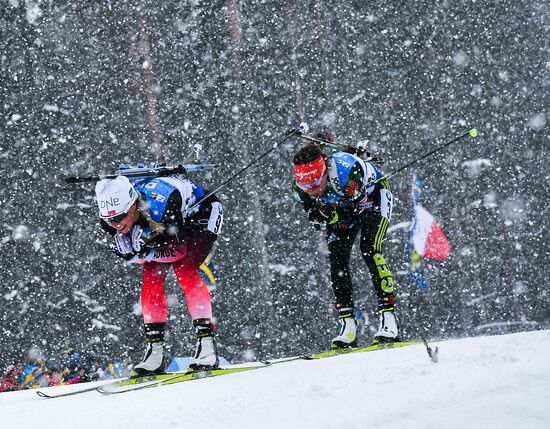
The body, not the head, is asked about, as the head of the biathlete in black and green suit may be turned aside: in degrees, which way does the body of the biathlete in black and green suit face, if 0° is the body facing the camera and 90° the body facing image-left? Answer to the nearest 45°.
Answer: approximately 45°

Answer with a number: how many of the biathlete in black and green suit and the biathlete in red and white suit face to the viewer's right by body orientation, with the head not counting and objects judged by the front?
0

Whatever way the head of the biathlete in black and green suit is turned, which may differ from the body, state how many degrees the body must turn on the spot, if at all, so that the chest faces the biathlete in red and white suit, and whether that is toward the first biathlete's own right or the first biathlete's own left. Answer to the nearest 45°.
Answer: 0° — they already face them

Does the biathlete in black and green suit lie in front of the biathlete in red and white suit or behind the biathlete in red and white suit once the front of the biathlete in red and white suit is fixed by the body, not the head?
behind

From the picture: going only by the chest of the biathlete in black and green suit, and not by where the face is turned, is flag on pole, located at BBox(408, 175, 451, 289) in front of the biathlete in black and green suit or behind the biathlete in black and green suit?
behind

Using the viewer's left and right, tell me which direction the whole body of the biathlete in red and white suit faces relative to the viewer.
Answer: facing the viewer and to the left of the viewer

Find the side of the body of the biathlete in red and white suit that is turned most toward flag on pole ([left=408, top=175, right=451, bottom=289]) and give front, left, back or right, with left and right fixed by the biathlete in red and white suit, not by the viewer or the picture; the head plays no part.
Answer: back
